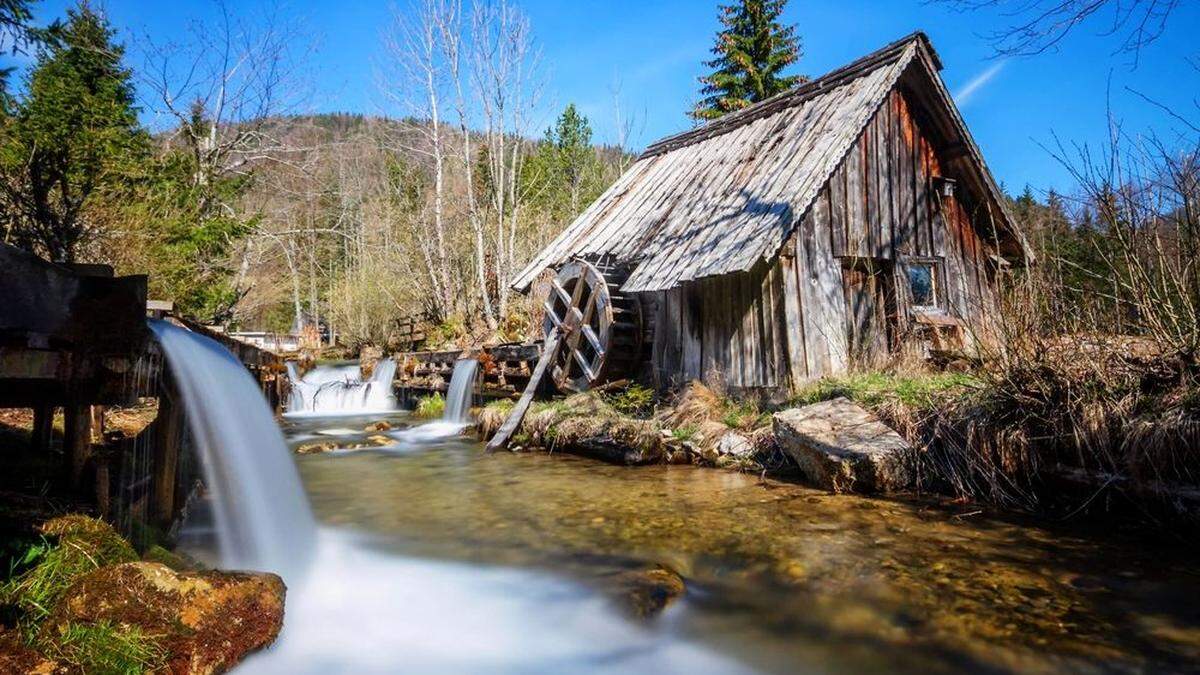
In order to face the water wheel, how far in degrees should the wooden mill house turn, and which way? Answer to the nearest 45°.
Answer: approximately 135° to its right

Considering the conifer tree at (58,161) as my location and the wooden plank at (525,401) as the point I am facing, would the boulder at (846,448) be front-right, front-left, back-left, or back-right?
front-right

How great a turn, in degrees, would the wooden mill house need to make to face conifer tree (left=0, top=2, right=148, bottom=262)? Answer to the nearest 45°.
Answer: approximately 135° to its right

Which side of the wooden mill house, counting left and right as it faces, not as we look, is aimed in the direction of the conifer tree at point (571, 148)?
back

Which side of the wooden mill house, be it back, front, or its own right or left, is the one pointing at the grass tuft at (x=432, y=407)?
right

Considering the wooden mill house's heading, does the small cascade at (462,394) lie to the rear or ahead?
to the rear

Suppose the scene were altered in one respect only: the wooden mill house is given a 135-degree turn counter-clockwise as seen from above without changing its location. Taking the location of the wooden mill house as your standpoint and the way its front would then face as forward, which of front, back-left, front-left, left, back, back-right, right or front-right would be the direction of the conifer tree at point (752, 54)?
front

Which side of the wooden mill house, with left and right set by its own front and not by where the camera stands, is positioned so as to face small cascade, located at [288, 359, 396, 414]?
back

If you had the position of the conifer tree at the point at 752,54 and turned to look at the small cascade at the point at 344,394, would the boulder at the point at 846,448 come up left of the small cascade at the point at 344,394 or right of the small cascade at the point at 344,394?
left

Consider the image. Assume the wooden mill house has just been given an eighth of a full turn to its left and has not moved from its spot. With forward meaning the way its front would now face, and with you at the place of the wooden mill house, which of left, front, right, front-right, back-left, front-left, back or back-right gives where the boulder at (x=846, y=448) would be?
right

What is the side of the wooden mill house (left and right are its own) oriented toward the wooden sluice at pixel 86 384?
right
